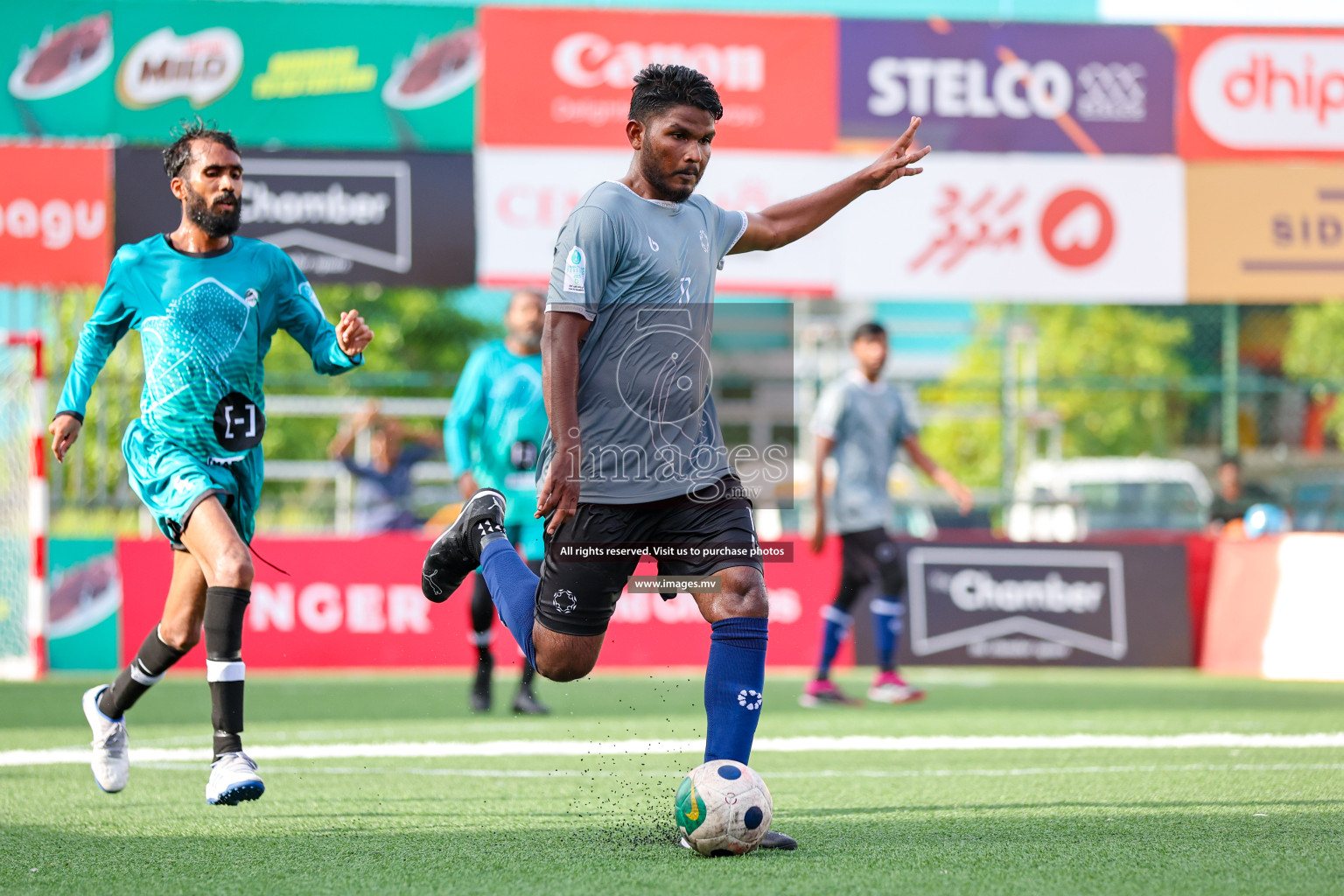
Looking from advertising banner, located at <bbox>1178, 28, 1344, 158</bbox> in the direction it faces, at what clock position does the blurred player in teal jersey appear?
The blurred player in teal jersey is roughly at 1 o'clock from the advertising banner.

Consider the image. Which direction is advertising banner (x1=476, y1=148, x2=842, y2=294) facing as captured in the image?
toward the camera

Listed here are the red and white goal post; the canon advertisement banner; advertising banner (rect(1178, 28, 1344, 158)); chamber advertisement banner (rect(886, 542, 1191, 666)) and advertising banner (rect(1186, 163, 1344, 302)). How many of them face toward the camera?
4

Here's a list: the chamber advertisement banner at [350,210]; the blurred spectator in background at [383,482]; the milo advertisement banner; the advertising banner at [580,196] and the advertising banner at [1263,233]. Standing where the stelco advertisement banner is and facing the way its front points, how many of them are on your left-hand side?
1

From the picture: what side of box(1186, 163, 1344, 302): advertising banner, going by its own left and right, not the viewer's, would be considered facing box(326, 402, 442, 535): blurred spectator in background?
right

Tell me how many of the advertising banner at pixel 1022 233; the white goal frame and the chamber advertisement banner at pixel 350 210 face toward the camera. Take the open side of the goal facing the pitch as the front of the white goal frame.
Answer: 2

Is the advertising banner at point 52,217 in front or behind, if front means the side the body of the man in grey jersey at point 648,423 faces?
behind

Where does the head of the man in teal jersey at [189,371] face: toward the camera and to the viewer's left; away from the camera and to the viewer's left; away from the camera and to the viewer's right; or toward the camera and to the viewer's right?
toward the camera and to the viewer's right

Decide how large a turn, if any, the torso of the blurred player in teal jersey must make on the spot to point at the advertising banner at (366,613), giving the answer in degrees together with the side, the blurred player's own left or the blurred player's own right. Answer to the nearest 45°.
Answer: approximately 135° to the blurred player's own left

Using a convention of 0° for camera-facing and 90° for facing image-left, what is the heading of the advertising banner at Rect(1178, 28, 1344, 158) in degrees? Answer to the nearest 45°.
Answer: approximately 0°

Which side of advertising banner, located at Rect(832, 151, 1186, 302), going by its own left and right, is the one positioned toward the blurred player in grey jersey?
front

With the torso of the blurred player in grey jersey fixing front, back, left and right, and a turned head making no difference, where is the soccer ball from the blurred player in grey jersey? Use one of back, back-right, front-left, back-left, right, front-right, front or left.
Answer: front-right

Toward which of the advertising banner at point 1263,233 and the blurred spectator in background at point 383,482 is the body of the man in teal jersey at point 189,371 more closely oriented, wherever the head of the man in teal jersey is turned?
the advertising banner

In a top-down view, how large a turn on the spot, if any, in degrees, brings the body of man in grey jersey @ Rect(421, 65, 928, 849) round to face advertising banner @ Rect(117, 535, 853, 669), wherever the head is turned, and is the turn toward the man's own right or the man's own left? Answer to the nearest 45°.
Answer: approximately 135° to the man's own left

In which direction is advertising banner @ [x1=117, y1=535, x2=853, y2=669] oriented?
toward the camera
